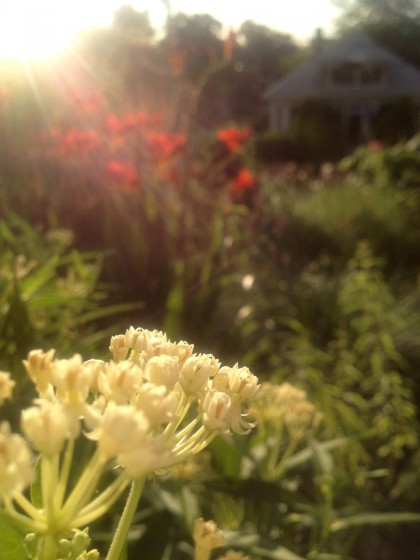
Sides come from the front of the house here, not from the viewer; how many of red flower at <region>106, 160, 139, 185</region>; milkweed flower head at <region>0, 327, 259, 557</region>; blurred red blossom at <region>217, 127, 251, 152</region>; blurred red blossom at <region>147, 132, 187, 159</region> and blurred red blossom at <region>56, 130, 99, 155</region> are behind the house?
0

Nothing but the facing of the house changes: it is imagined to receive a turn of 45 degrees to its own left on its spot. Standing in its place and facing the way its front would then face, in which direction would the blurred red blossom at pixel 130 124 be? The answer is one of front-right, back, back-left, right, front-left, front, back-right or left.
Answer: front-right

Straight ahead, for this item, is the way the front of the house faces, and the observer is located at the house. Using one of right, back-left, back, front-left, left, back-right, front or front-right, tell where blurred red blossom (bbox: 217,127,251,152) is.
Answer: front

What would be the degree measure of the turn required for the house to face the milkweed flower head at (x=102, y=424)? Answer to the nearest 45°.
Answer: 0° — it already faces it

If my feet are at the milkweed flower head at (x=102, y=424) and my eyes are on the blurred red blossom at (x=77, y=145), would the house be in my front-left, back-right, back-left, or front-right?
front-right

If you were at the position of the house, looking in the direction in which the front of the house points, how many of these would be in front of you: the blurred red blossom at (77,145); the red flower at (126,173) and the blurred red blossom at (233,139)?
3

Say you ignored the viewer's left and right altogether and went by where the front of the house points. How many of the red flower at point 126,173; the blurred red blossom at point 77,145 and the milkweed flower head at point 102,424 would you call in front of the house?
3

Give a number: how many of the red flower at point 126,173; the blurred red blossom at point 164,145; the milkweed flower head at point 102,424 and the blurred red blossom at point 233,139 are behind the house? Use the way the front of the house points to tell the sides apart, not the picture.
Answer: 0

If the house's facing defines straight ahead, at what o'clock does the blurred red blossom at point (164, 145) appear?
The blurred red blossom is roughly at 12 o'clock from the house.

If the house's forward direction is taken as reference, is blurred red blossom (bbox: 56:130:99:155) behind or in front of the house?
in front

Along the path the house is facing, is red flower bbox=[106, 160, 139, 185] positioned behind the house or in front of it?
in front

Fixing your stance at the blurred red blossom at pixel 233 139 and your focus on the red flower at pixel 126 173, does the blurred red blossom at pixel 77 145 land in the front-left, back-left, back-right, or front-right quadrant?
front-right

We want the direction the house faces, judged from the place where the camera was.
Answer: facing the viewer
